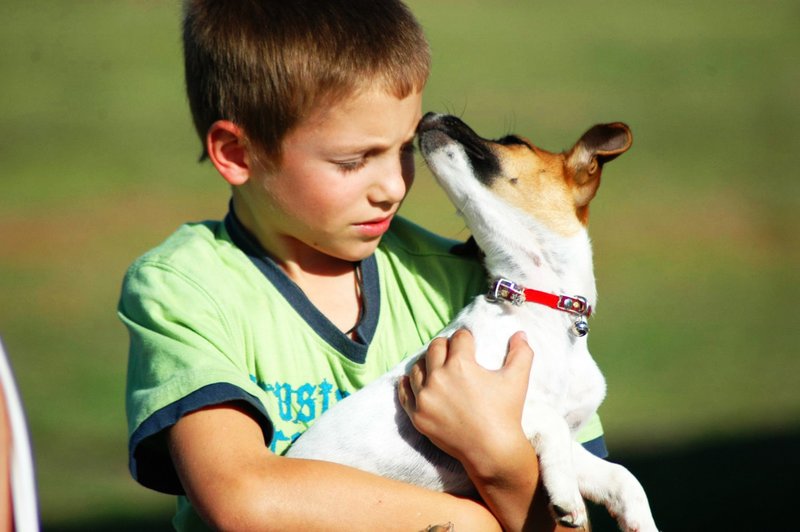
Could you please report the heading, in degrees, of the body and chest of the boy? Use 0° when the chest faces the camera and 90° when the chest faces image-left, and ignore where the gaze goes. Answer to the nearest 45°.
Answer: approximately 315°

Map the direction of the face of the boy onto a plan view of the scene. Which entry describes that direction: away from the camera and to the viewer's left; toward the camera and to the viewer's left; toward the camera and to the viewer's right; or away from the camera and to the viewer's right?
toward the camera and to the viewer's right
